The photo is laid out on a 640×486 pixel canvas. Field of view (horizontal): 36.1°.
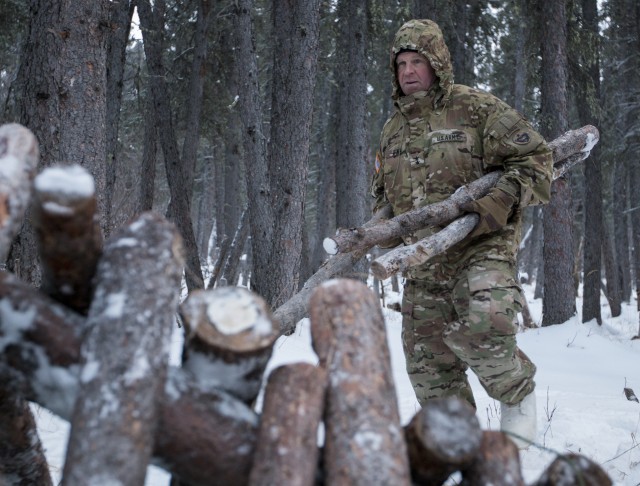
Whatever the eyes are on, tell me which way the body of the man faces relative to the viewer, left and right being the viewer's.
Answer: facing the viewer and to the left of the viewer

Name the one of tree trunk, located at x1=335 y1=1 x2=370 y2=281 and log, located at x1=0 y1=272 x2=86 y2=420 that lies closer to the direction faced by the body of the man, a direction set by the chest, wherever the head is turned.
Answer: the log

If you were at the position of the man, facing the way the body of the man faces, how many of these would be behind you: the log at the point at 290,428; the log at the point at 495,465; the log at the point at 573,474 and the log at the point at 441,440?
0

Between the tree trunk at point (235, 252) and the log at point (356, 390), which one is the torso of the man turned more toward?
the log

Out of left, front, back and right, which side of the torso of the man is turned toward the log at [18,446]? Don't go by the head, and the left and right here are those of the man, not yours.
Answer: front

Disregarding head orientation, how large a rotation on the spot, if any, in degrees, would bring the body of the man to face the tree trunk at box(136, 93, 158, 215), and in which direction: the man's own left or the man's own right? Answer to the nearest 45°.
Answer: approximately 90° to the man's own right

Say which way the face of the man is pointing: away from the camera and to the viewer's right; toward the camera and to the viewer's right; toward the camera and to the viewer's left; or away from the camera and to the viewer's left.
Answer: toward the camera and to the viewer's left

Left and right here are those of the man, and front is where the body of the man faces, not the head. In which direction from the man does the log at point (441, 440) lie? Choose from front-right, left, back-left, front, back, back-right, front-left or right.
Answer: front-left

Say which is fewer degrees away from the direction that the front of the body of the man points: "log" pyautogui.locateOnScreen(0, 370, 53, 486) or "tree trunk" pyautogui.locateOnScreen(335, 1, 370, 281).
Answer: the log

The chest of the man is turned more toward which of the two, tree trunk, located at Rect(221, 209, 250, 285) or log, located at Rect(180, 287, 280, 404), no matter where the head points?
the log

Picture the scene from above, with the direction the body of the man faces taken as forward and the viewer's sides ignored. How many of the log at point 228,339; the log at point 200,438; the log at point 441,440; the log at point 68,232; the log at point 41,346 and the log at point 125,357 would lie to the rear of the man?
0

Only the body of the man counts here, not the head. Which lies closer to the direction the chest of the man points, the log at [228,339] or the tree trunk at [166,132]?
the log

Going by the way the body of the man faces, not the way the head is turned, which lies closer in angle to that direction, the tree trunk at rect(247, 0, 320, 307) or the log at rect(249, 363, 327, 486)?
the log
